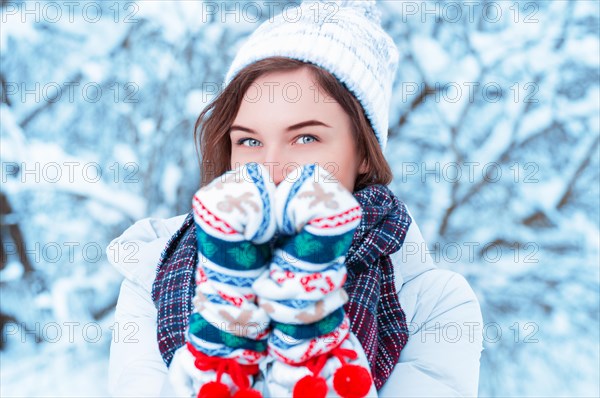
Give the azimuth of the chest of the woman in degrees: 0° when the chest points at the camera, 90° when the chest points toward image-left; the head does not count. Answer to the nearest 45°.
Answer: approximately 0°
